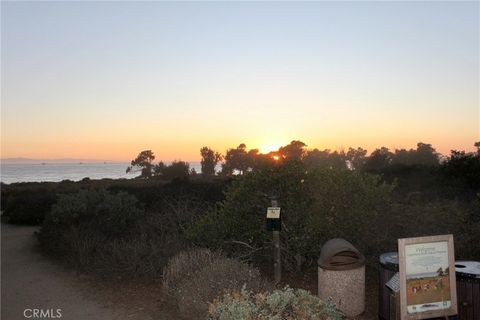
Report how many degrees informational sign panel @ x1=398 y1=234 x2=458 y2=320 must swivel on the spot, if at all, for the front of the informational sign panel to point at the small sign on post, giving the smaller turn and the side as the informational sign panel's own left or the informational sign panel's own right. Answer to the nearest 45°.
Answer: approximately 135° to the informational sign panel's own right

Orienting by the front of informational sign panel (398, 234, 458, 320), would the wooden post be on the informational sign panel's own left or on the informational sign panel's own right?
on the informational sign panel's own right

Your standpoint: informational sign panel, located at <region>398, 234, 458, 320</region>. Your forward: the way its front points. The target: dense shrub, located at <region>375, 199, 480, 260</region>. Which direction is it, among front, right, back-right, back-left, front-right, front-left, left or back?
back

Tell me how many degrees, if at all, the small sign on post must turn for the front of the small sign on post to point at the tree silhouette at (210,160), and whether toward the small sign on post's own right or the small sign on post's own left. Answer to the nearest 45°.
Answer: approximately 180°

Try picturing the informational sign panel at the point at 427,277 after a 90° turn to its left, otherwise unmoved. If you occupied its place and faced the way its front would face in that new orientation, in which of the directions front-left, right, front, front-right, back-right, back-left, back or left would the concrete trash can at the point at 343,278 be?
back-left

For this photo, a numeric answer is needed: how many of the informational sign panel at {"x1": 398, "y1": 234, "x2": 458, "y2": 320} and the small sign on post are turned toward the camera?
2

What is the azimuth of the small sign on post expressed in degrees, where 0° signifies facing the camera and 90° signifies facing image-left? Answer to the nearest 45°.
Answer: approximately 0°

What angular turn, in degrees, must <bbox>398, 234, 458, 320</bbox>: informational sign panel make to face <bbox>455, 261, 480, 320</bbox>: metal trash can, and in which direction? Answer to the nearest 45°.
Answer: approximately 135° to its left

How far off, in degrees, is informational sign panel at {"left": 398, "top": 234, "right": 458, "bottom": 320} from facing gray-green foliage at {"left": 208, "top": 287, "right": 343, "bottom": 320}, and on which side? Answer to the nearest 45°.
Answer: approximately 45° to its right

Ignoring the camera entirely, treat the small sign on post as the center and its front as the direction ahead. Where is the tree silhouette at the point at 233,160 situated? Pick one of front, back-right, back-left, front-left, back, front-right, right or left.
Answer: back

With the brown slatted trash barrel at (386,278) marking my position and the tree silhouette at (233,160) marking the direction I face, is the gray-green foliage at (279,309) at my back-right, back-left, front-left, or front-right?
back-left

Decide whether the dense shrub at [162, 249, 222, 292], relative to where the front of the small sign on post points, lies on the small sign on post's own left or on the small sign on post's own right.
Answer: on the small sign on post's own right

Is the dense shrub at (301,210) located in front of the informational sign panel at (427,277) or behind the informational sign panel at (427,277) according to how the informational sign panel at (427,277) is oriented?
behind

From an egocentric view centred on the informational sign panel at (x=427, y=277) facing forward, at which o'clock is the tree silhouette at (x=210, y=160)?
The tree silhouette is roughly at 5 o'clock from the informational sign panel.
